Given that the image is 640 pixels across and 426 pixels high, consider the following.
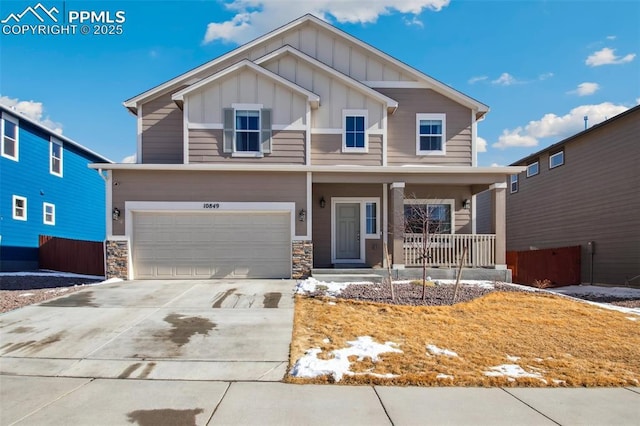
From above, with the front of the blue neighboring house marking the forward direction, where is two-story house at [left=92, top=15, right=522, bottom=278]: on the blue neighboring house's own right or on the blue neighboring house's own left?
on the blue neighboring house's own left

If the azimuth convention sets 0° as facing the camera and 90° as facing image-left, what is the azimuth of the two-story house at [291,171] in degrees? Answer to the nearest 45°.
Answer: approximately 0°

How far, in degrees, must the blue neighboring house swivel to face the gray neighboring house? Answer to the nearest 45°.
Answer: approximately 90° to its left

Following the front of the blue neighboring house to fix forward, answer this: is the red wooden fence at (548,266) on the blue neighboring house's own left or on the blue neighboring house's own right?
on the blue neighboring house's own left

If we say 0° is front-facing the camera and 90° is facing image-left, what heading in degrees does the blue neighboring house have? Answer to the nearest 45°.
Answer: approximately 45°

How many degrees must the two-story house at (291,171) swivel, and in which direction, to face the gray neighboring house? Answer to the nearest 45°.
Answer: approximately 90° to its left
